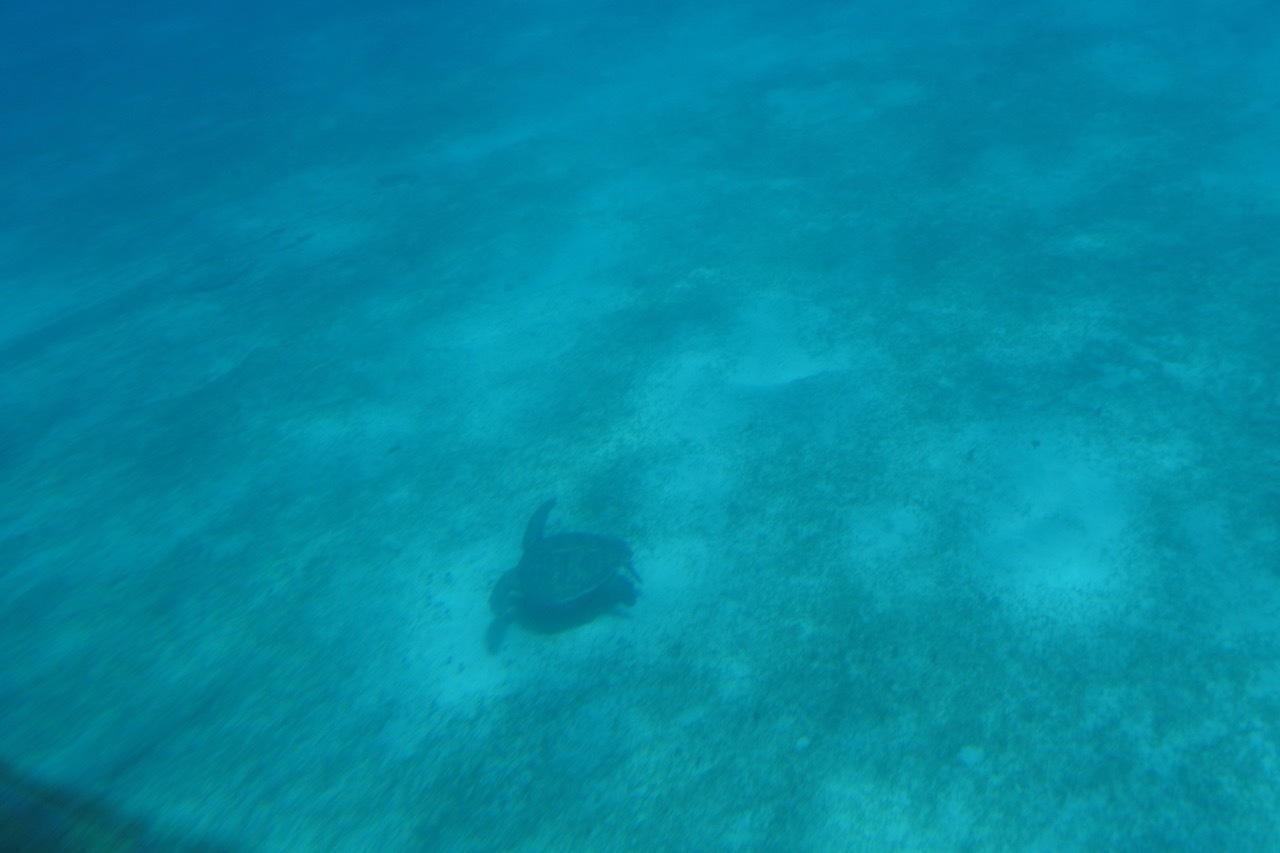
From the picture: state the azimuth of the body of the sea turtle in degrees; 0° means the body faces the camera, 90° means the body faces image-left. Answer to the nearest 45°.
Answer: approximately 90°
